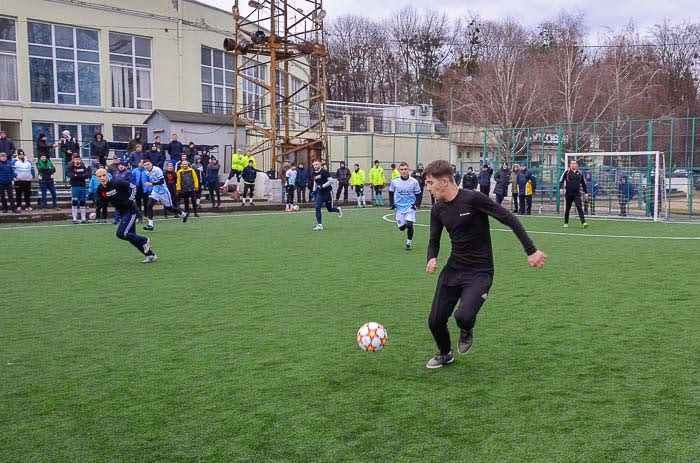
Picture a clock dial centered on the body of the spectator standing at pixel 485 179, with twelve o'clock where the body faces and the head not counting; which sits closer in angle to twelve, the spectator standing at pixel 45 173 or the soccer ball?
the soccer ball

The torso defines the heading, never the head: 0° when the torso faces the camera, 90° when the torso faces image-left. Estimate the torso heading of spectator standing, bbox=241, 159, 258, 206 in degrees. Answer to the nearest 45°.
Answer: approximately 0°

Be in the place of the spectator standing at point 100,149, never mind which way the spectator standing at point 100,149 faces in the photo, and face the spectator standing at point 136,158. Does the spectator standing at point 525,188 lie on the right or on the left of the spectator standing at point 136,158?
left

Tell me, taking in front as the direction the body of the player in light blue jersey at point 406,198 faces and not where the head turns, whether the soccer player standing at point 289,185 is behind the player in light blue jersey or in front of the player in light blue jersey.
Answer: behind

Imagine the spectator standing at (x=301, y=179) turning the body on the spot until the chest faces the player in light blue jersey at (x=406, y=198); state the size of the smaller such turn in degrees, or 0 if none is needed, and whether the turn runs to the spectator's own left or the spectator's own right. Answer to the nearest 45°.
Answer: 0° — they already face them

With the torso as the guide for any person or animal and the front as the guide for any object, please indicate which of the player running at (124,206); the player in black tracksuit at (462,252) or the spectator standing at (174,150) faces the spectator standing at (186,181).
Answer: the spectator standing at (174,150)

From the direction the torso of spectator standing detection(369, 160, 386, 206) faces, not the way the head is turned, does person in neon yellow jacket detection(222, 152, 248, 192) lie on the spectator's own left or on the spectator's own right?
on the spectator's own right

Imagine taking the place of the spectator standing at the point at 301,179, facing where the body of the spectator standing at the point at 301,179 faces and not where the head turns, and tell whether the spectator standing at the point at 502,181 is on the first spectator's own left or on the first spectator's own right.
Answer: on the first spectator's own left

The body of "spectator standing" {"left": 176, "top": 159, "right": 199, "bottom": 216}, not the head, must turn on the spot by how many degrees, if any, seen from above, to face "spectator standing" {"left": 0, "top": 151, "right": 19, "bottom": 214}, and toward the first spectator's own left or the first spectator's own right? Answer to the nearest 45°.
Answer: approximately 90° to the first spectator's own right

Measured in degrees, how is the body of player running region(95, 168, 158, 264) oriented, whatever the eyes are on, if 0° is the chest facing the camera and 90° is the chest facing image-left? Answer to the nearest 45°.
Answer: approximately 45°

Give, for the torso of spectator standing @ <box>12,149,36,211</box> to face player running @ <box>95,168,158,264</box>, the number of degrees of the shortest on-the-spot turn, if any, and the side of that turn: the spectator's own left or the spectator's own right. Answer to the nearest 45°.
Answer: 0° — they already face them
